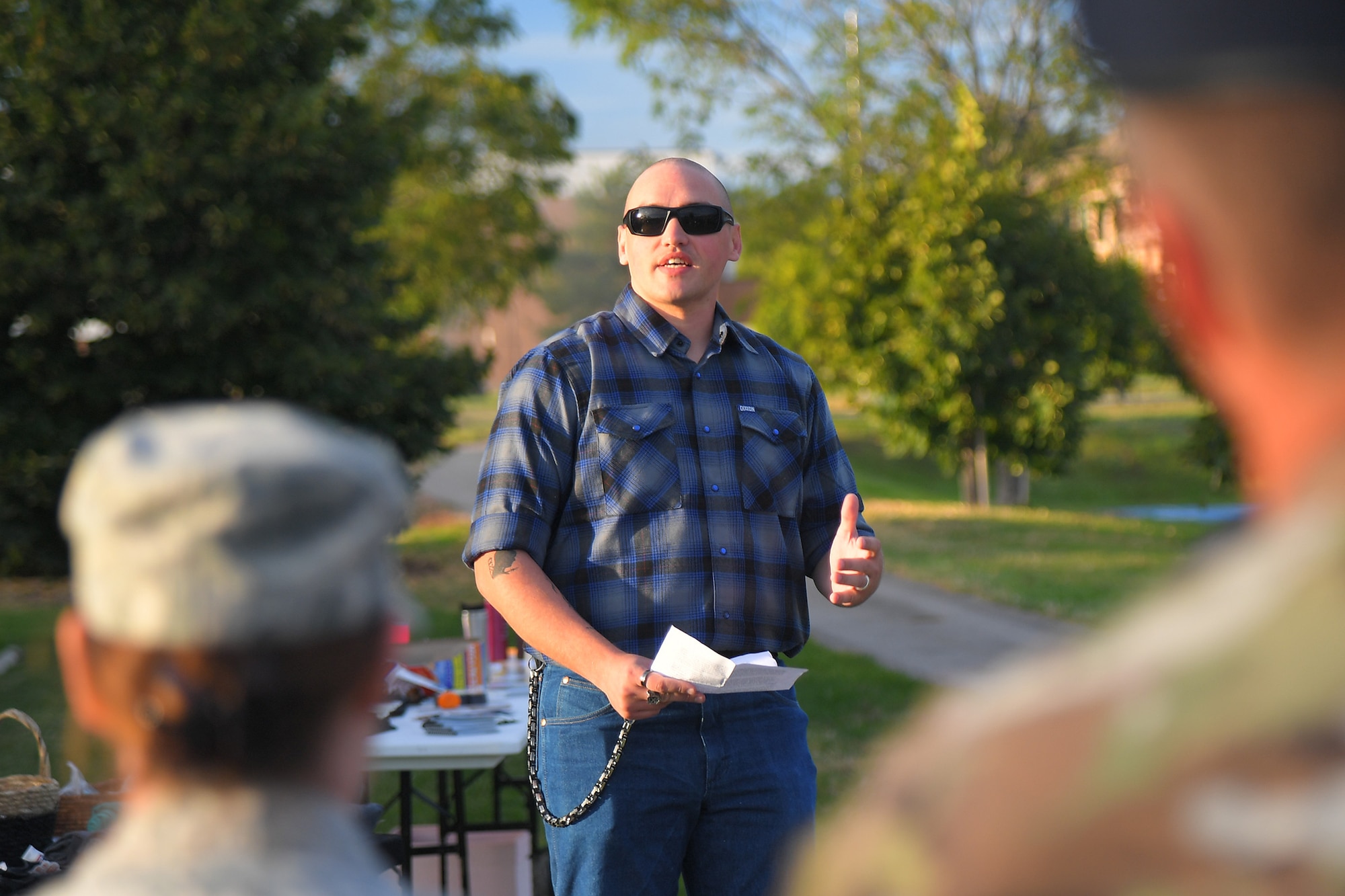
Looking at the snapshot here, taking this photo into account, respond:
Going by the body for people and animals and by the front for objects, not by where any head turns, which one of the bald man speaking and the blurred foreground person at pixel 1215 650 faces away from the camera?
the blurred foreground person

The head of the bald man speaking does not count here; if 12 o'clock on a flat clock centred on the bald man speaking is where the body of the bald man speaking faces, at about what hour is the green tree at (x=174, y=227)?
The green tree is roughly at 5 o'clock from the bald man speaking.

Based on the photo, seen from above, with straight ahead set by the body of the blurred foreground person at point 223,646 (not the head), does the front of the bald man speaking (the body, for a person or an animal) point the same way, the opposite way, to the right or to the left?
the opposite way

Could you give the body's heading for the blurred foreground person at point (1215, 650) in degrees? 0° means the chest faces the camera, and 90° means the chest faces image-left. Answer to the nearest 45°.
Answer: approximately 180°

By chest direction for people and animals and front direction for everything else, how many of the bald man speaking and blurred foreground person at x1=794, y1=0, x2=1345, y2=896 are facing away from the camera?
1

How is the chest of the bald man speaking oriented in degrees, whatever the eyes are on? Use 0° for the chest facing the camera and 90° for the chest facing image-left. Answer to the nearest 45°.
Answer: approximately 0°

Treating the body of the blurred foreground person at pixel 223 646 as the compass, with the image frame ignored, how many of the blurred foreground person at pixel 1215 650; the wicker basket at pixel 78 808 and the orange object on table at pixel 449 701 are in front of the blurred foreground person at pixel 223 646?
2

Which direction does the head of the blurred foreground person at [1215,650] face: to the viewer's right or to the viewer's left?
to the viewer's left

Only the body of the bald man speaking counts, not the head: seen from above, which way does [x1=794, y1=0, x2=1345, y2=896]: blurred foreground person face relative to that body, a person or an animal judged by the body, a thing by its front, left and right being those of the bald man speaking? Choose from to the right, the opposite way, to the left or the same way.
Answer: the opposite way

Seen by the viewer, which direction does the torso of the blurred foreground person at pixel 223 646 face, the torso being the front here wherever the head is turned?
away from the camera

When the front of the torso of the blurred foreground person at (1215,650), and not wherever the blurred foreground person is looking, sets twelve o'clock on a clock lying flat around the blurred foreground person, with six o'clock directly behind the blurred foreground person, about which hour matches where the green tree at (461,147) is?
The green tree is roughly at 11 o'clock from the blurred foreground person.

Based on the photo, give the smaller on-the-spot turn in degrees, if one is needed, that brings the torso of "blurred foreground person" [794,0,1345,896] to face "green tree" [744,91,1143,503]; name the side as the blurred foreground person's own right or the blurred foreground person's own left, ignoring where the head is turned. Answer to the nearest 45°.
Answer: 0° — they already face it
